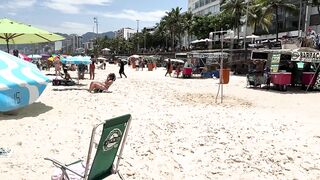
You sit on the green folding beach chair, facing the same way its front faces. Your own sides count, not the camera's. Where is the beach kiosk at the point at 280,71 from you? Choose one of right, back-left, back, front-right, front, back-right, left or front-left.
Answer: right

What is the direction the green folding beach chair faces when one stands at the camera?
facing away from the viewer and to the left of the viewer

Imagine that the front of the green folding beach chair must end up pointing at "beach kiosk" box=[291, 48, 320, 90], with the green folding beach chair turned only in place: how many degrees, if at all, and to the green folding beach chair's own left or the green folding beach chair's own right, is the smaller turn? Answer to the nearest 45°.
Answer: approximately 90° to the green folding beach chair's own right

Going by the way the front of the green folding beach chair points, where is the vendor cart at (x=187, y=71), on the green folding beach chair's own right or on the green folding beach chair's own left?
on the green folding beach chair's own right

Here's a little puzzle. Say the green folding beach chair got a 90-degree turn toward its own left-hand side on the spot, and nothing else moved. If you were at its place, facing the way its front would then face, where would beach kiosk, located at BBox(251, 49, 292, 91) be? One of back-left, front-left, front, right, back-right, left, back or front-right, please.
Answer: back

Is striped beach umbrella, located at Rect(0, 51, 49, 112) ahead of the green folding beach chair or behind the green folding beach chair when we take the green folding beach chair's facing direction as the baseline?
ahead
